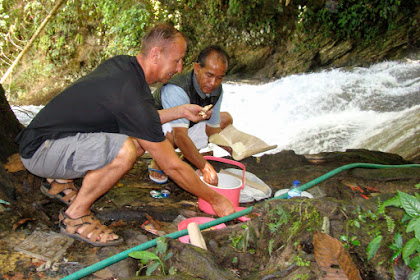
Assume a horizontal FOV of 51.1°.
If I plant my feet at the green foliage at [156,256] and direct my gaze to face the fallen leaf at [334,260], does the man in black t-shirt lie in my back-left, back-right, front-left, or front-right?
back-left

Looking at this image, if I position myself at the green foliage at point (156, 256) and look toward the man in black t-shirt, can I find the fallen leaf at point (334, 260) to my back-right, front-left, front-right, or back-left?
back-right

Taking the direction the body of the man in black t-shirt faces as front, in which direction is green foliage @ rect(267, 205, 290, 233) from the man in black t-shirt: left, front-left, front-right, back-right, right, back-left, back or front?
front-right

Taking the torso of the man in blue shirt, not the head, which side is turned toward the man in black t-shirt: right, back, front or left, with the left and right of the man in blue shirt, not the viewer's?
right

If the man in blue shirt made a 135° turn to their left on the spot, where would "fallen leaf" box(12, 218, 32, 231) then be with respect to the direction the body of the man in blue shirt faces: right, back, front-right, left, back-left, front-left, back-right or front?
back-left

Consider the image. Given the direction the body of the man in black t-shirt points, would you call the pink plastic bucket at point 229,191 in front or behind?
in front

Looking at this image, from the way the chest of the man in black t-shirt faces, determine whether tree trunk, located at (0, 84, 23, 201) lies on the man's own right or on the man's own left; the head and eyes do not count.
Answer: on the man's own left

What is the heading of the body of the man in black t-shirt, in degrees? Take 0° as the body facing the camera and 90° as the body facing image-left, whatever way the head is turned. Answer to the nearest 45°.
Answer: approximately 270°

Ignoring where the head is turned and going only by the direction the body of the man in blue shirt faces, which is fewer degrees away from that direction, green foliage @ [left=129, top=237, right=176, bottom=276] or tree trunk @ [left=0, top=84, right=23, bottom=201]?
the green foliage

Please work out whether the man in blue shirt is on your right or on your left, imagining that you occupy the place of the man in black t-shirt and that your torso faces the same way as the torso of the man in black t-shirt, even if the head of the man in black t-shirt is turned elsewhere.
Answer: on your left

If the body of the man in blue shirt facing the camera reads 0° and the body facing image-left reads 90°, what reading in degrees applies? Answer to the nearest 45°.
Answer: approximately 315°

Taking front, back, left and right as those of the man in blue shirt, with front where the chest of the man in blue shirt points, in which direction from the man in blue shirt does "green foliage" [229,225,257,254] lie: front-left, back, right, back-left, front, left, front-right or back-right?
front-right
